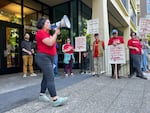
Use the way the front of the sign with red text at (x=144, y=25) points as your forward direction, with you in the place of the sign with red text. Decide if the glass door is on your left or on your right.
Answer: on your right

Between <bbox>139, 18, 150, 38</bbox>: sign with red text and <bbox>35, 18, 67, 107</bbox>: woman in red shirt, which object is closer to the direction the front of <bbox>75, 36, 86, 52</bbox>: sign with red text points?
the woman in red shirt

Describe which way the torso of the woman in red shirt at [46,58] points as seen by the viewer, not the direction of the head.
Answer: to the viewer's right

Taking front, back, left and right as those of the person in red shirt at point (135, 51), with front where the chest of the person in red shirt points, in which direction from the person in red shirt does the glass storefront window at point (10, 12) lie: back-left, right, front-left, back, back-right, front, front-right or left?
front-right

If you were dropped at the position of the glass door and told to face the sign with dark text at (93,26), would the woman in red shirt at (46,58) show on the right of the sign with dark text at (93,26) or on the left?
right

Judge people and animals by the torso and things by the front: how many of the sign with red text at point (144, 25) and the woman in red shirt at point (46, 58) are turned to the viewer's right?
1

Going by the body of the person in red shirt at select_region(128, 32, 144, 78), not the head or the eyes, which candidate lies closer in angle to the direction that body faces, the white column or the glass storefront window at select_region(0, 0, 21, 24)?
the glass storefront window

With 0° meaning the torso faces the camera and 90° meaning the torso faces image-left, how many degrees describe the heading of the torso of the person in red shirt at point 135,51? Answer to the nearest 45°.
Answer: approximately 45°

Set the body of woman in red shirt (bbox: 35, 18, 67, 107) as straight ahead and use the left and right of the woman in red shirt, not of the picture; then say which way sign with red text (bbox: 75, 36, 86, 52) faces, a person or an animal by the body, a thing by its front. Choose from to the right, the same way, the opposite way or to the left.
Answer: to the right
